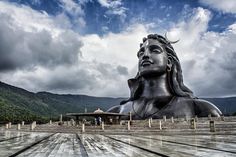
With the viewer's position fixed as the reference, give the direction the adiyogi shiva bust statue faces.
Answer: facing the viewer and to the left of the viewer
